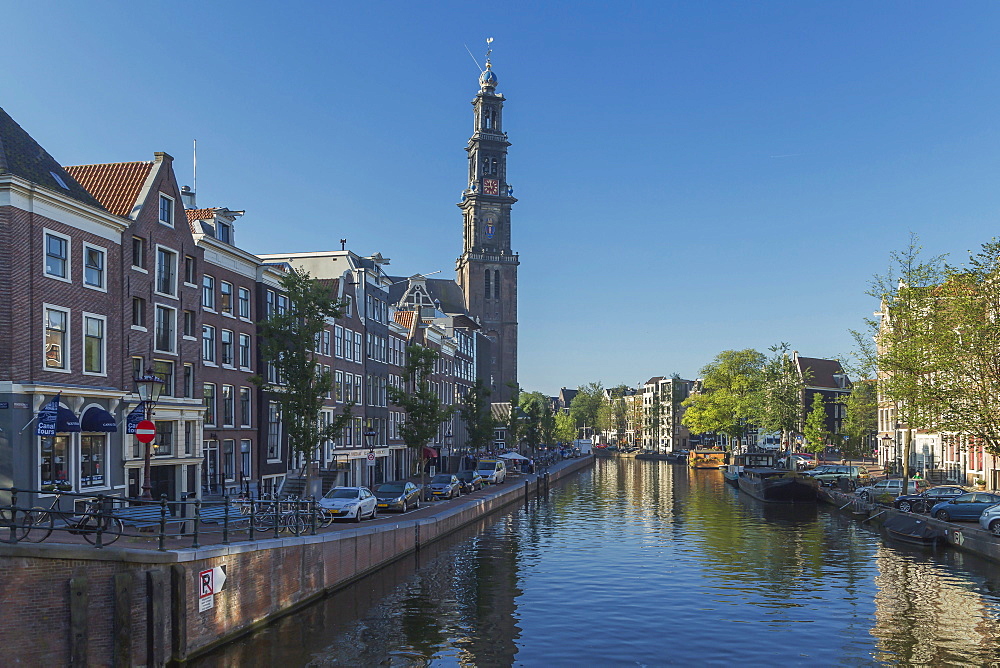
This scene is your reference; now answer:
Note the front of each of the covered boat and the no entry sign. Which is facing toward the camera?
the no entry sign

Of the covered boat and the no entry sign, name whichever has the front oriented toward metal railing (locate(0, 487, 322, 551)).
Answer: the no entry sign

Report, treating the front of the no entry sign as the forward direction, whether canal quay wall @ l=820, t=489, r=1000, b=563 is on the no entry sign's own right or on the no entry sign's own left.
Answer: on the no entry sign's own left

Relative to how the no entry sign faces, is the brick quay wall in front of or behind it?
in front

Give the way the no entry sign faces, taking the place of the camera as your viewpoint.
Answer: facing the viewer

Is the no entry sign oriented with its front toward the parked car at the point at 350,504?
no

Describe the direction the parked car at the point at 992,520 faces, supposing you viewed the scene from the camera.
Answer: facing the viewer and to the left of the viewer

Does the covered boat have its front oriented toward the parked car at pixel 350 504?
no
